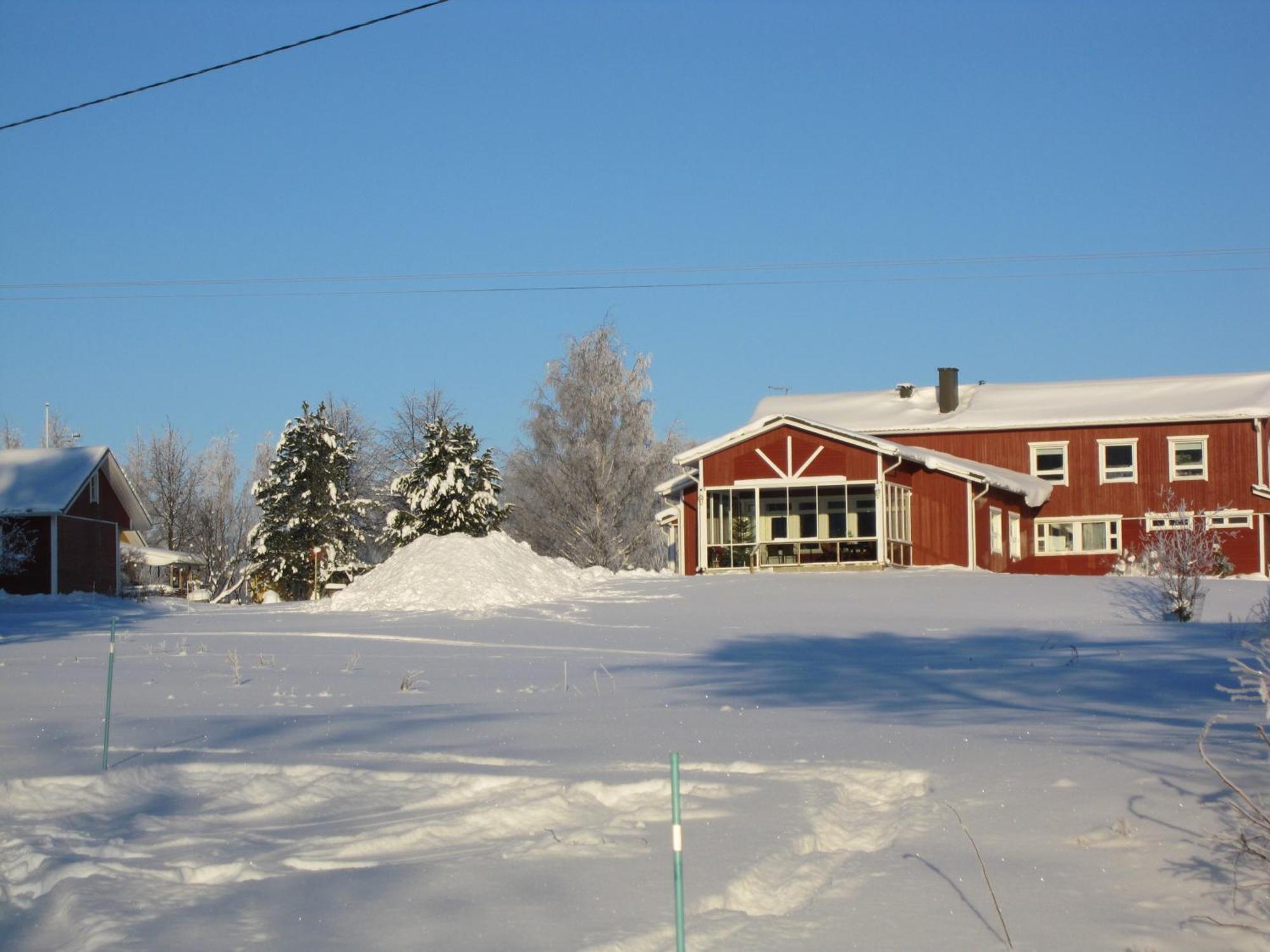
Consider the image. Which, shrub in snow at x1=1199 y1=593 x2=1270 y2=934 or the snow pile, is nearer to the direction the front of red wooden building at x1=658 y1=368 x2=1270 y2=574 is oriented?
the shrub in snow

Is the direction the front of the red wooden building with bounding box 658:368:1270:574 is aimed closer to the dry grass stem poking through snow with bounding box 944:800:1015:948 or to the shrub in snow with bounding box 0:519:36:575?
the dry grass stem poking through snow

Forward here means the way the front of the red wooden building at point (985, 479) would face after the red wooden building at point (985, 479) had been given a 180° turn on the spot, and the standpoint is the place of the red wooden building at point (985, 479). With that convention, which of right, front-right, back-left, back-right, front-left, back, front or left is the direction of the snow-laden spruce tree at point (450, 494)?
left

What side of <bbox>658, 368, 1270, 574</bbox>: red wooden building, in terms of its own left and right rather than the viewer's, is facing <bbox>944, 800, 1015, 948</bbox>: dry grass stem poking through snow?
front

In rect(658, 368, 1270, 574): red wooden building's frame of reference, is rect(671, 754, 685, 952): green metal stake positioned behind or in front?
in front

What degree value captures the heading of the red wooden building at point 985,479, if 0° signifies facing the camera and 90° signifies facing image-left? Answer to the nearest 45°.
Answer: approximately 0°

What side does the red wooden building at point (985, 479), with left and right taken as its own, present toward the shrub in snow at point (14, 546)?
right

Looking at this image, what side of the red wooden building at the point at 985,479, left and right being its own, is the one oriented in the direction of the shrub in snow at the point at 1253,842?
front

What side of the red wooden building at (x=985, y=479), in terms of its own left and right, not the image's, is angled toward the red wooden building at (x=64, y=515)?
right

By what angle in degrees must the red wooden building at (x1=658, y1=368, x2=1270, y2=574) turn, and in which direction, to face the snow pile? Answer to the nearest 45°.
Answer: approximately 45° to its right

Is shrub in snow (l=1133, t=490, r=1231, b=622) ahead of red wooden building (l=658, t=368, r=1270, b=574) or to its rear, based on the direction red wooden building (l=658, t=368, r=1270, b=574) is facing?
ahead
